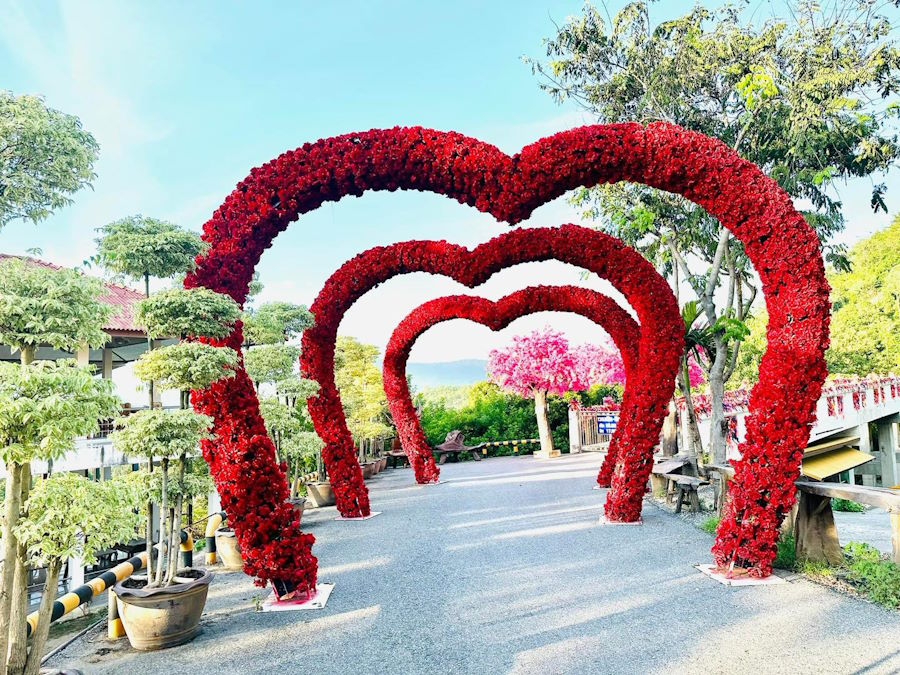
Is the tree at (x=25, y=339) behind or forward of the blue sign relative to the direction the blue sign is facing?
forward

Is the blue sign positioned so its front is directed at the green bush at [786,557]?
yes

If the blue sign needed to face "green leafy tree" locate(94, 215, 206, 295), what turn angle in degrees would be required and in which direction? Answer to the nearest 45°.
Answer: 0° — it already faces it

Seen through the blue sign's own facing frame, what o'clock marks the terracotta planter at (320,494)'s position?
The terracotta planter is roughly at 1 o'clock from the blue sign.

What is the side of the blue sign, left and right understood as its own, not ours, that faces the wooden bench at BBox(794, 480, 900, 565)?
front

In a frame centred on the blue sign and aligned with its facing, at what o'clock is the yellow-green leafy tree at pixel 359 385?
The yellow-green leafy tree is roughly at 2 o'clock from the blue sign.

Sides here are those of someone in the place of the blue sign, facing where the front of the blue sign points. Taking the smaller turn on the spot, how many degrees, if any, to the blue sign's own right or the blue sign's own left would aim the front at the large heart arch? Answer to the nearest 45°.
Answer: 0° — it already faces it

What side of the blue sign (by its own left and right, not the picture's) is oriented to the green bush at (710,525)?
front

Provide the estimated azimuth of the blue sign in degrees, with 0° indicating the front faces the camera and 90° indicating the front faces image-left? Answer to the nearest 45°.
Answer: approximately 0°

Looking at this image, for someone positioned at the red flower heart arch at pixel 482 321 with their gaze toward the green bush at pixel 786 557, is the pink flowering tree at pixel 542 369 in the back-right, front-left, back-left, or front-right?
back-left

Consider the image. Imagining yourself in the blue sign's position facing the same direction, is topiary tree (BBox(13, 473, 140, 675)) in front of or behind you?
in front

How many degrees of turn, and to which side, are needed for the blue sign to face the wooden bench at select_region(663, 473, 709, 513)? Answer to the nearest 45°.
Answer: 0° — it already faces it
